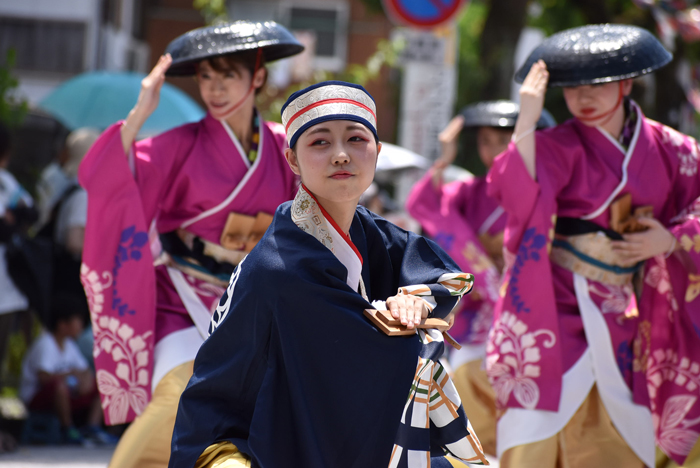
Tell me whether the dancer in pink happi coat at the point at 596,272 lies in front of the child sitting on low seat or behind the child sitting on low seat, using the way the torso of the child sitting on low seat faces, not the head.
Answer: in front

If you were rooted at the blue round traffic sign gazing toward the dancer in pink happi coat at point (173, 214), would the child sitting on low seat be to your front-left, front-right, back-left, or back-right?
front-right

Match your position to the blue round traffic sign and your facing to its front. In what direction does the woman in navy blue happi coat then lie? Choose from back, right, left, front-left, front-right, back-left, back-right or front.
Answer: front

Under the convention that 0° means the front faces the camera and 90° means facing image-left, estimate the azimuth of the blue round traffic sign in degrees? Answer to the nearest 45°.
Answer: approximately 0°

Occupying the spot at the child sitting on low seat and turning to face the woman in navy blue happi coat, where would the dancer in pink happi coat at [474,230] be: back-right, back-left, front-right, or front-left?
front-left

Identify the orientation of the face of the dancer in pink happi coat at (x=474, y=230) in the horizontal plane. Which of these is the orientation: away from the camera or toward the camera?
toward the camera

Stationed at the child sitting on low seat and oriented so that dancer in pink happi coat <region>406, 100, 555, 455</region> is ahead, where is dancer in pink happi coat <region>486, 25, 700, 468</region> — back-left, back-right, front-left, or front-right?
front-right

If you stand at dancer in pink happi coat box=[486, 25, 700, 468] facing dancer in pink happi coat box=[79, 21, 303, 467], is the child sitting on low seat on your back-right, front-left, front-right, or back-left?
front-right

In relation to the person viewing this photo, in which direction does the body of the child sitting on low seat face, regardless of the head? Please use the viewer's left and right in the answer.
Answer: facing the viewer and to the right of the viewer

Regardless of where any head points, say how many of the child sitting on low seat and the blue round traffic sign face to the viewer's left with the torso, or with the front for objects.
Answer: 0

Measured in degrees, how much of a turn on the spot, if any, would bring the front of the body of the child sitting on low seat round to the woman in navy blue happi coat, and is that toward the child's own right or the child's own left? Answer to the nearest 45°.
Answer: approximately 45° to the child's own right
